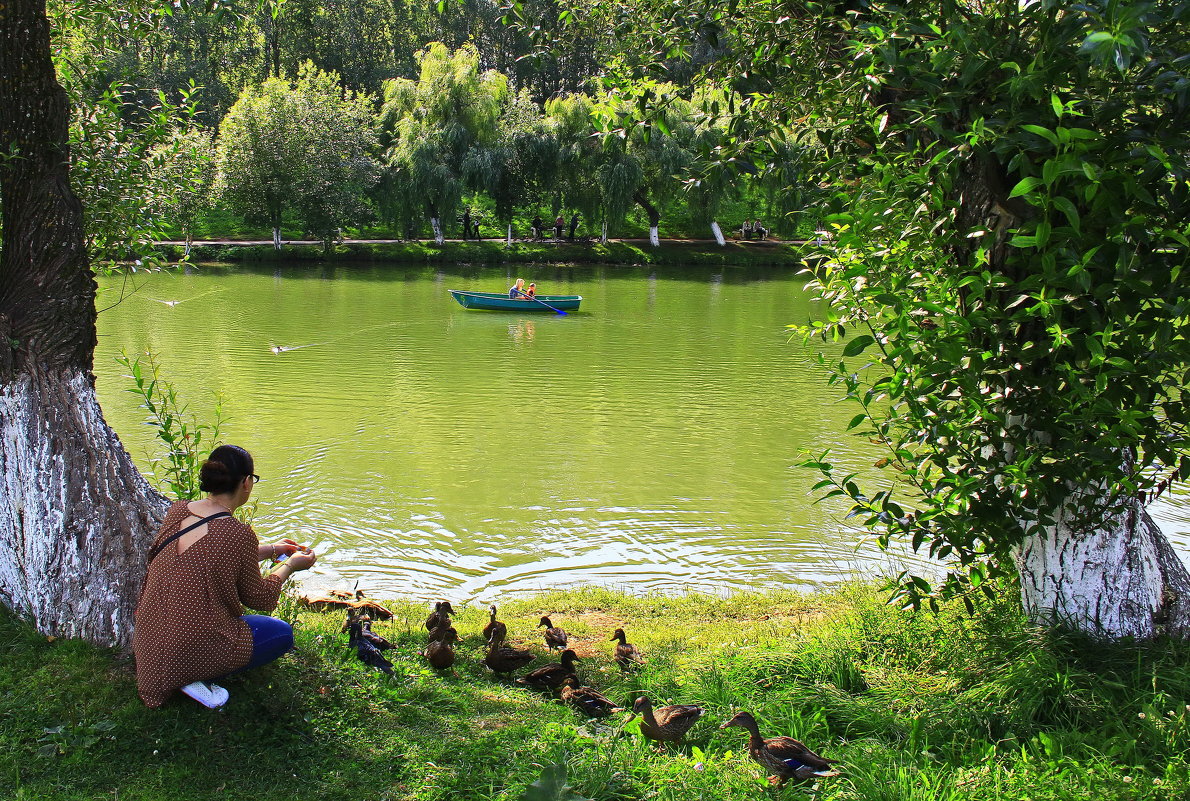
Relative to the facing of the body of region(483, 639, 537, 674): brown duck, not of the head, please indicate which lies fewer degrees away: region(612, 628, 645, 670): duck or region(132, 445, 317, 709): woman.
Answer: the woman

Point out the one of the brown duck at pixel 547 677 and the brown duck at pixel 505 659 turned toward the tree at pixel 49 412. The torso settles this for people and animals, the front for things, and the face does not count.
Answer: the brown duck at pixel 505 659

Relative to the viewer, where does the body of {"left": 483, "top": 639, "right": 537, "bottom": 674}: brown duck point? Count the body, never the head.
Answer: to the viewer's left

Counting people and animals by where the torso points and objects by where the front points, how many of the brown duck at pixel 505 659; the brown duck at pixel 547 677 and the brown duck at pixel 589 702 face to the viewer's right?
1

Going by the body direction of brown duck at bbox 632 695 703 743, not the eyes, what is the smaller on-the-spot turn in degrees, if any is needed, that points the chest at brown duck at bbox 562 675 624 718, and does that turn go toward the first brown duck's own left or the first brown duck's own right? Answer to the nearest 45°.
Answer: approximately 45° to the first brown duck's own right

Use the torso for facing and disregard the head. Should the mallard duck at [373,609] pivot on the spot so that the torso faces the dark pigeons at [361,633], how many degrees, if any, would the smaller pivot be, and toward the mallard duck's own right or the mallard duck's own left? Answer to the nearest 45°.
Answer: approximately 90° to the mallard duck's own left

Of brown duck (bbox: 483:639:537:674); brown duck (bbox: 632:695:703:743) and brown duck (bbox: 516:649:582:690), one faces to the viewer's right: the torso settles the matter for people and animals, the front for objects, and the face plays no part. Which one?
brown duck (bbox: 516:649:582:690)

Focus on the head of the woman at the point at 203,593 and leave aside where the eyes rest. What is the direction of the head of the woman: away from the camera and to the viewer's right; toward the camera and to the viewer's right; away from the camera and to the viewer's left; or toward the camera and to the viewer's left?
away from the camera and to the viewer's right

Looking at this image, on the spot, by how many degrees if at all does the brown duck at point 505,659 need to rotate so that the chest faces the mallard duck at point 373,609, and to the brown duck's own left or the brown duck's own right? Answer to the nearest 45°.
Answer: approximately 45° to the brown duck's own right

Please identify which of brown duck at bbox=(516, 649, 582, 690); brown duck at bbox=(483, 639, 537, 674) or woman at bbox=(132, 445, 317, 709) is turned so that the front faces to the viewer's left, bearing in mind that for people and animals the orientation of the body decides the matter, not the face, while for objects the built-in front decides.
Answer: brown duck at bbox=(483, 639, 537, 674)

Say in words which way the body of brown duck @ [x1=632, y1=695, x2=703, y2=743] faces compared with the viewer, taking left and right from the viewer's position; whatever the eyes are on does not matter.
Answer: facing to the left of the viewer

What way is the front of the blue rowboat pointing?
to the viewer's left

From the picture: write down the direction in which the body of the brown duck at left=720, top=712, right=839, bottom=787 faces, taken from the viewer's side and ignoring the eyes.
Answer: to the viewer's left

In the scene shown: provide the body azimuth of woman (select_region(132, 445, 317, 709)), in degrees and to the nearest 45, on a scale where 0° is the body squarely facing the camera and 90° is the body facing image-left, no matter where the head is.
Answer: approximately 225°

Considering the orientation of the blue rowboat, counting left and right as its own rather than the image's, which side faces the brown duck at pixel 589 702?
left

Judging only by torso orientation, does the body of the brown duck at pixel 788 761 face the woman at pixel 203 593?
yes
